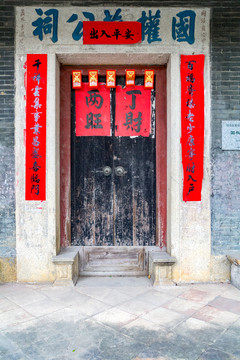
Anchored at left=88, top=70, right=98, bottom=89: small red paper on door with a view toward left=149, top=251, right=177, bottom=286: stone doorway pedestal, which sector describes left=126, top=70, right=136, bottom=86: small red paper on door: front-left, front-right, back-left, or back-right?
front-left

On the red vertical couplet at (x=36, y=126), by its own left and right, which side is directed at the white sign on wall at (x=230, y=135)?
left

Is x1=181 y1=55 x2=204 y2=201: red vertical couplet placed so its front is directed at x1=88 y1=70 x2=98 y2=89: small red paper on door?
no

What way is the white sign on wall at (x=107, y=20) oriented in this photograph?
toward the camera

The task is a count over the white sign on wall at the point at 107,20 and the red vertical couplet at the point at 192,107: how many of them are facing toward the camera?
2

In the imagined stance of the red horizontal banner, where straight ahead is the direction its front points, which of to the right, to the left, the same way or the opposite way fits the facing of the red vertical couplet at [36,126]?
the same way

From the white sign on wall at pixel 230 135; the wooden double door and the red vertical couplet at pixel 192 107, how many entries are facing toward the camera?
3

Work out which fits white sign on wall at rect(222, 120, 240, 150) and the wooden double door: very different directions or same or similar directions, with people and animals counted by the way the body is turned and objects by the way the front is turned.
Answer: same or similar directions

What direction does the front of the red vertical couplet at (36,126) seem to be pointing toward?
toward the camera

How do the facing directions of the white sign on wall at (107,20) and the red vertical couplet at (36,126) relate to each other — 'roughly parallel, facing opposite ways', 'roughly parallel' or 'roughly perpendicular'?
roughly parallel

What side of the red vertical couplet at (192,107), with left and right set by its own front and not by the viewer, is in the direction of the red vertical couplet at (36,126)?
right

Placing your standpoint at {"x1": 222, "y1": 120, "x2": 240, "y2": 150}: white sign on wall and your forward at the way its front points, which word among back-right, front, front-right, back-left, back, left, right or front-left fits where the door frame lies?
right

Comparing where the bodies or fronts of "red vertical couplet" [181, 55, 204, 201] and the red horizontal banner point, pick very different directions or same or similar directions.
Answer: same or similar directions
